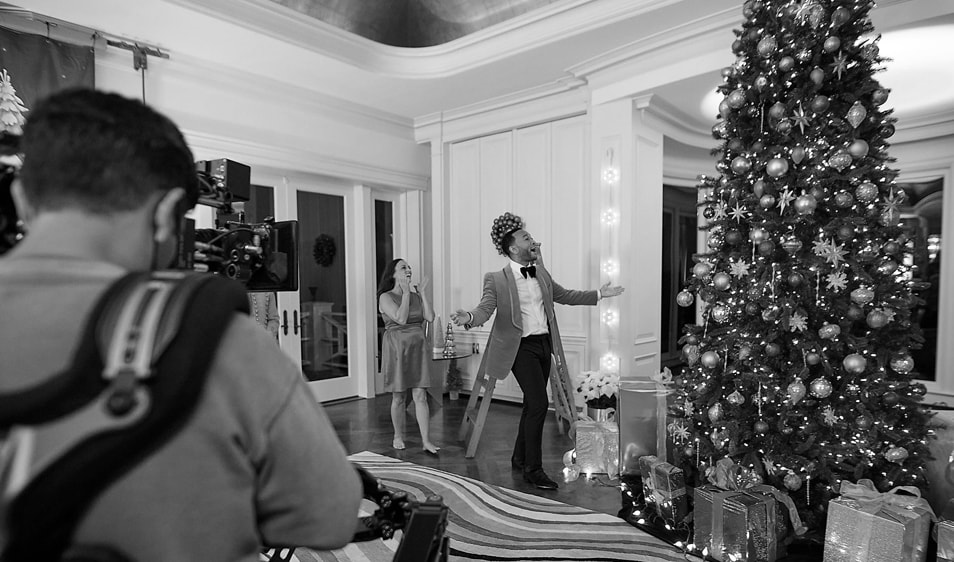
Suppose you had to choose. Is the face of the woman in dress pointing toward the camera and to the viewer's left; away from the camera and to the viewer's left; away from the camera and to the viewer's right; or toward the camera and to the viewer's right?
toward the camera and to the viewer's right

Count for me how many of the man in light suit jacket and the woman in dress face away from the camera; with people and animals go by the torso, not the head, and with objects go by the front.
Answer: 0

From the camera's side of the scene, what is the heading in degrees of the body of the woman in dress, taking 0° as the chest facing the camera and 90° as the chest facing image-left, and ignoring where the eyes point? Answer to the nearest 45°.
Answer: approximately 315°

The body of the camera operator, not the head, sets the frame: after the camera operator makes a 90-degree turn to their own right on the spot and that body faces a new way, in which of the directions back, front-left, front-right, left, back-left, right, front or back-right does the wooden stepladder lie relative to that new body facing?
left

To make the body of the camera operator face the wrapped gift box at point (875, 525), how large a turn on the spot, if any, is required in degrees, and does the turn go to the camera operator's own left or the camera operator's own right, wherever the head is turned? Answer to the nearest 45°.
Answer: approximately 45° to the camera operator's own right

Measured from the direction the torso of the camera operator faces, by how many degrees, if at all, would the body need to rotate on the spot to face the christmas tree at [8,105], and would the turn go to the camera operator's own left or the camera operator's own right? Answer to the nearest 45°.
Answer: approximately 45° to the camera operator's own left

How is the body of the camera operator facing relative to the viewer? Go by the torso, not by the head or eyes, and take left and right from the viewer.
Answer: facing away from the viewer and to the right of the viewer

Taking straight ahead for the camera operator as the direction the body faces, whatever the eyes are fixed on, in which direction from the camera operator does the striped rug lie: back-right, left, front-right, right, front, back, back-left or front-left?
front

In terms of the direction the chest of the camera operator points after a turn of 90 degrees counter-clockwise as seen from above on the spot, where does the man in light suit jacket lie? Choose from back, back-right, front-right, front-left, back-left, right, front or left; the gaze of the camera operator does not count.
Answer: right

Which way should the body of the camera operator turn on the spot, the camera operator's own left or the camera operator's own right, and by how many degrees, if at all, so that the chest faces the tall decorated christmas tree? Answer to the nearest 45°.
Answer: approximately 45° to the camera operator's own right

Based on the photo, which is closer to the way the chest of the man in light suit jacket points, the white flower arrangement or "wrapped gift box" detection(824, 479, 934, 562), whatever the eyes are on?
the wrapped gift box

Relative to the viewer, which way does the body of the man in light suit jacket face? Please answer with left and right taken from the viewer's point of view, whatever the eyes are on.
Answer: facing the viewer and to the right of the viewer
